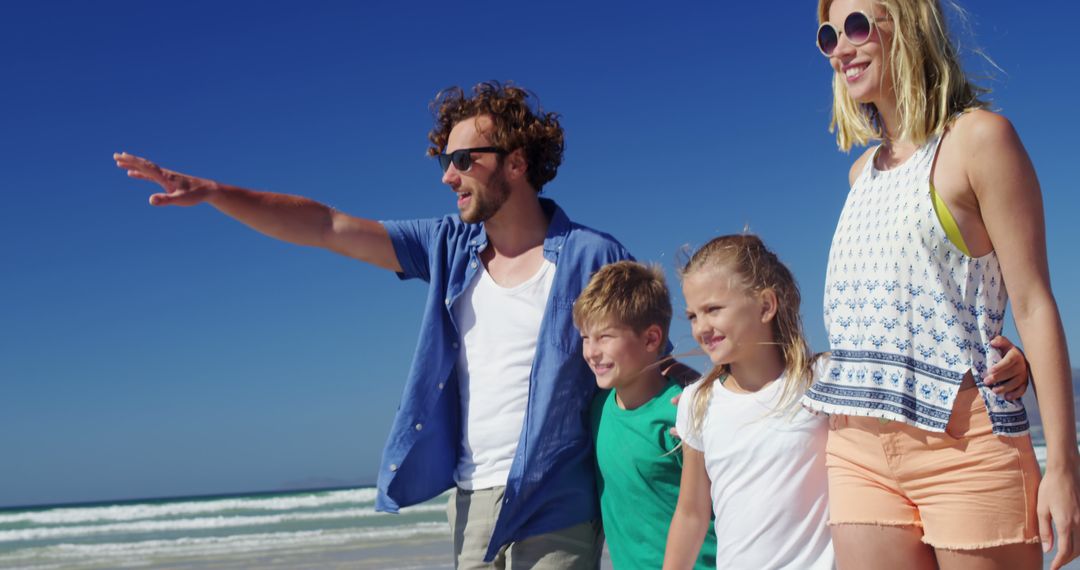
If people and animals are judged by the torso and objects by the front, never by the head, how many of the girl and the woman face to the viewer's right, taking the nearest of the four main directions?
0

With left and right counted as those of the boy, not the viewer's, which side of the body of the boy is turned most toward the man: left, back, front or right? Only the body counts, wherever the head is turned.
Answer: right

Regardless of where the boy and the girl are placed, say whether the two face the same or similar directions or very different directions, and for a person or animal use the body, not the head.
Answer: same or similar directions

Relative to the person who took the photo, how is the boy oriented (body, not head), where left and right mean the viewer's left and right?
facing the viewer and to the left of the viewer

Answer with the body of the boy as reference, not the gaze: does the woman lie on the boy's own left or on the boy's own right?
on the boy's own left

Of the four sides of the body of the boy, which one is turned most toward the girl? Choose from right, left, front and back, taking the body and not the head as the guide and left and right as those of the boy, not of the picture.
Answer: left

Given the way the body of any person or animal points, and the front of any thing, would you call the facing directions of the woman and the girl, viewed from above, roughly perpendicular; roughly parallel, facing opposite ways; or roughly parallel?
roughly parallel

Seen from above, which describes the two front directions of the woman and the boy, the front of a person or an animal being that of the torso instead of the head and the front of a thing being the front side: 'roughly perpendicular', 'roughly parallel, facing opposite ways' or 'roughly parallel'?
roughly parallel

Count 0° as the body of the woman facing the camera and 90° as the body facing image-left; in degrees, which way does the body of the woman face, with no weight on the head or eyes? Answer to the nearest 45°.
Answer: approximately 45°

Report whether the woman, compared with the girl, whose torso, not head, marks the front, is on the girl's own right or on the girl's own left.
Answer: on the girl's own left

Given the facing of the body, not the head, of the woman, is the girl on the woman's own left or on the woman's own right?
on the woman's own right

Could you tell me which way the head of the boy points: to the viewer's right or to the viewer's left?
to the viewer's left

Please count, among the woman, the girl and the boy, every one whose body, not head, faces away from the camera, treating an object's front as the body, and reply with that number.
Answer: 0

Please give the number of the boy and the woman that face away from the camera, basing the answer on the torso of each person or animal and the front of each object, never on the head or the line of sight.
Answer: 0

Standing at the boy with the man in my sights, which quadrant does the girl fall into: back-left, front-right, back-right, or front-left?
back-left

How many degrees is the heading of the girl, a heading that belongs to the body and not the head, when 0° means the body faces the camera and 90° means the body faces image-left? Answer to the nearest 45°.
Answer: approximately 45°
